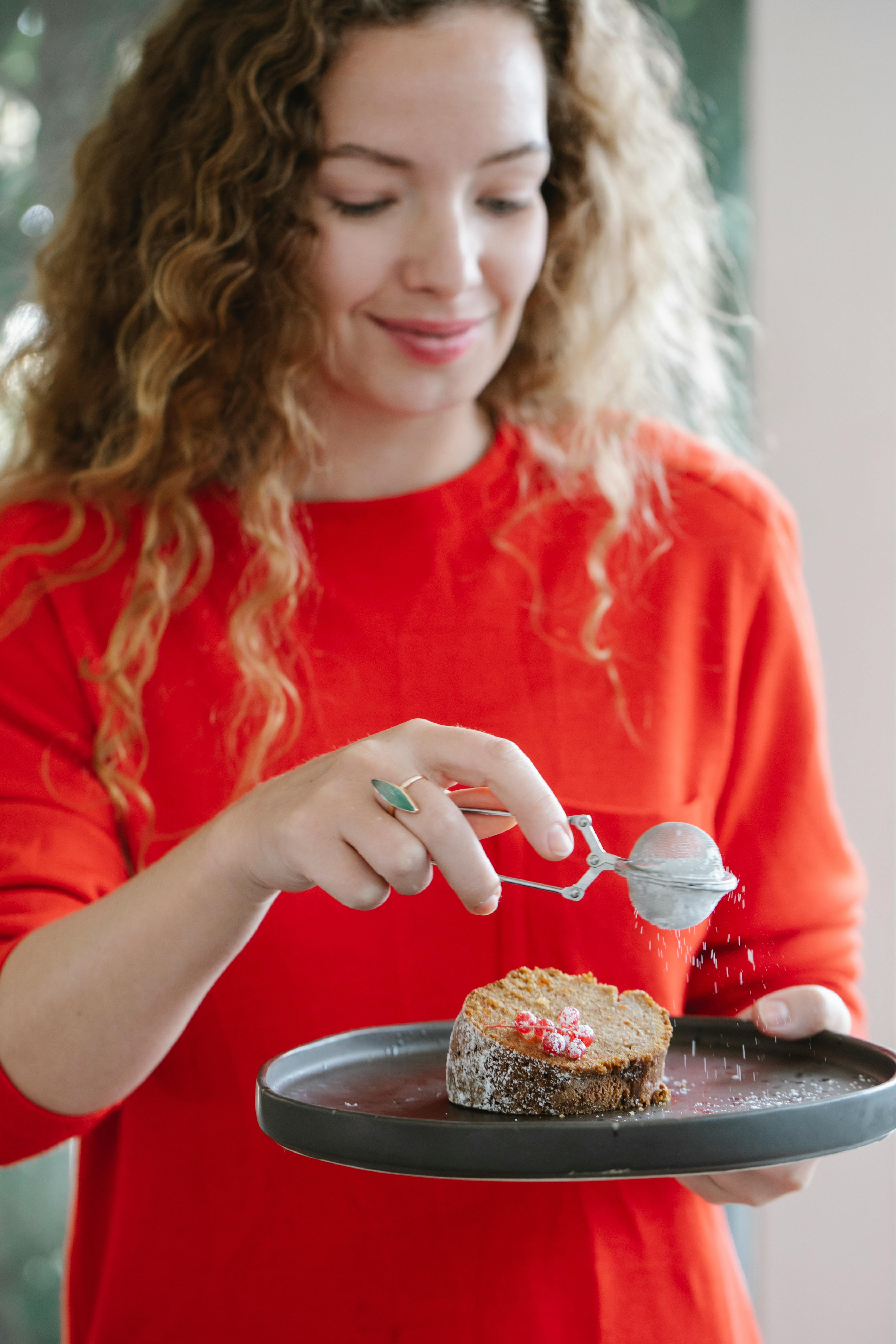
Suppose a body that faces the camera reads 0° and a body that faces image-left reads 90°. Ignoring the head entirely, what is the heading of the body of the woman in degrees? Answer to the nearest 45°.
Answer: approximately 0°
